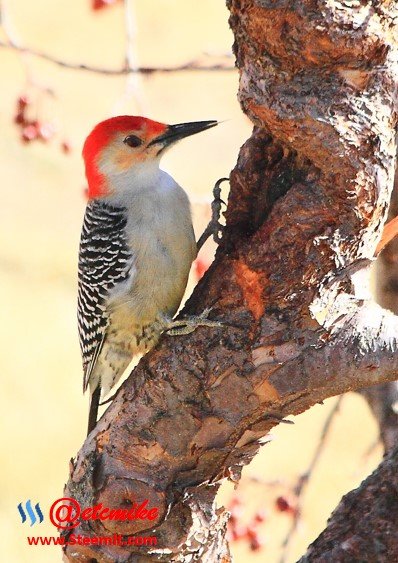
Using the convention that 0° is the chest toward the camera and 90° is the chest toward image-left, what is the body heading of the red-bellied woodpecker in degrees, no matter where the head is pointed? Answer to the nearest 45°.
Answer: approximately 270°
